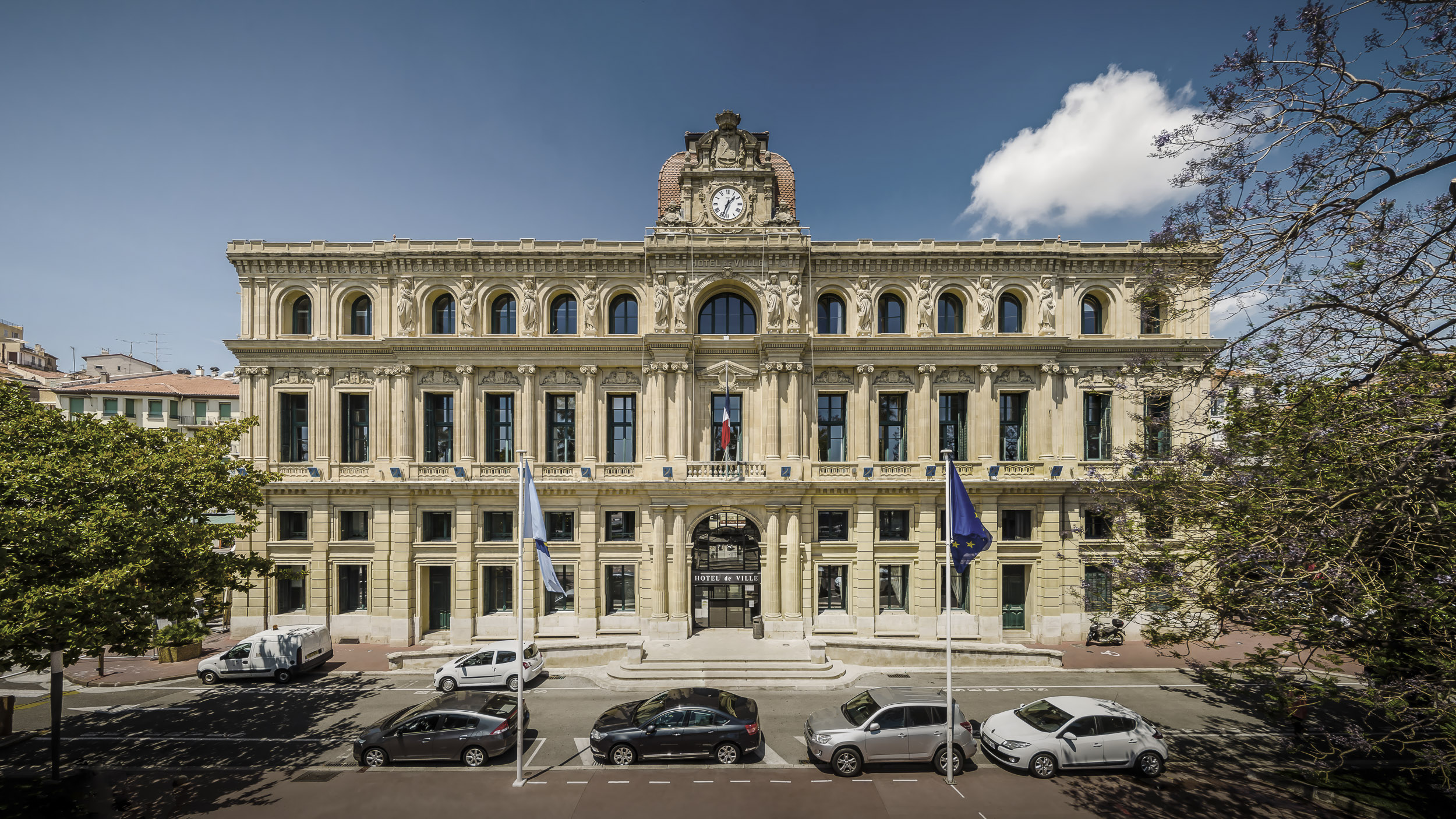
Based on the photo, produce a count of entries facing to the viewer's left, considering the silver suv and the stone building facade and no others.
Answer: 1

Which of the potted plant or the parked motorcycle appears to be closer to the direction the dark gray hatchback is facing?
the potted plant

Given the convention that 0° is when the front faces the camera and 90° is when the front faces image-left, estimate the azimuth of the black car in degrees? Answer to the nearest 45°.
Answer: approximately 90°

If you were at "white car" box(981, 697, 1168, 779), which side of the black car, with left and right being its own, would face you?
back

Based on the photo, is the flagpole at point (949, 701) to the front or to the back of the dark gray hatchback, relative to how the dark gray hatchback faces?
to the back

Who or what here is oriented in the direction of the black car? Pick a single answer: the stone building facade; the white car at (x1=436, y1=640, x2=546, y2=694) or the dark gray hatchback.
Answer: the stone building facade

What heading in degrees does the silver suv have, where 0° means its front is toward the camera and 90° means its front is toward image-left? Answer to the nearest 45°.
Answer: approximately 90°

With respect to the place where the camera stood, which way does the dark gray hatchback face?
facing to the left of the viewer

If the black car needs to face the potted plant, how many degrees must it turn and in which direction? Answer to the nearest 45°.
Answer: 0° — it already faces it

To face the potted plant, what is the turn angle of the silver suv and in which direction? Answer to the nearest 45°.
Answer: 0° — it already faces it
